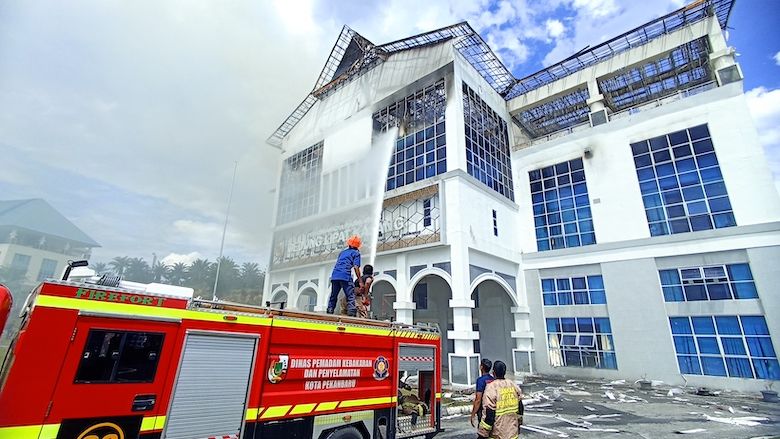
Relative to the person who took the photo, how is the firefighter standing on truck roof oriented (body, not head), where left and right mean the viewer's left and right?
facing away from the viewer and to the right of the viewer

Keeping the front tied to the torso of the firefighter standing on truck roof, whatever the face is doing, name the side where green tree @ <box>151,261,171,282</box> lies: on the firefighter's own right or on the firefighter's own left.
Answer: on the firefighter's own left

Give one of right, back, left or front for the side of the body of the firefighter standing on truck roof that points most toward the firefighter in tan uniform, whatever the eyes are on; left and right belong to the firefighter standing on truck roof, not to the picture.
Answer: right

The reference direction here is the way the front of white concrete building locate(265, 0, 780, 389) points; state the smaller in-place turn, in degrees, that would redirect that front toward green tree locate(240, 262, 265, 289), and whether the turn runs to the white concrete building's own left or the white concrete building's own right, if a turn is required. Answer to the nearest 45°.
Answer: approximately 45° to the white concrete building's own right

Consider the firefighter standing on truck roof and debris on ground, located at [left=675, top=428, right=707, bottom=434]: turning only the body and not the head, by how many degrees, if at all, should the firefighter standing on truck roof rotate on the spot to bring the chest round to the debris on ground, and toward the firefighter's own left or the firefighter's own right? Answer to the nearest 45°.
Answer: approximately 45° to the firefighter's own right

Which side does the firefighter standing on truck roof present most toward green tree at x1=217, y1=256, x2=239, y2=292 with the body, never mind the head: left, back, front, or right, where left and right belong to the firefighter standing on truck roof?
left

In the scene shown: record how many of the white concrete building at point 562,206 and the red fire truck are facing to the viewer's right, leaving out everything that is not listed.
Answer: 0

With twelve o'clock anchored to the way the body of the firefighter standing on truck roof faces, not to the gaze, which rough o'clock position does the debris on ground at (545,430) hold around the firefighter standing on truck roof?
The debris on ground is roughly at 1 o'clock from the firefighter standing on truck roof.

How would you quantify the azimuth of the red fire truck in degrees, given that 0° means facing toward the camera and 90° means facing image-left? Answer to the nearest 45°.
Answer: approximately 45°

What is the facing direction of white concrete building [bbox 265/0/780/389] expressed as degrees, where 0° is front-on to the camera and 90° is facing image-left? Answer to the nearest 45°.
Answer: approximately 45°

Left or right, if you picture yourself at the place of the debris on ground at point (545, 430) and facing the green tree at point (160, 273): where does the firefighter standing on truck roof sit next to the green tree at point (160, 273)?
left

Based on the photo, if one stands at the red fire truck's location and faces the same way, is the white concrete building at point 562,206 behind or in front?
behind

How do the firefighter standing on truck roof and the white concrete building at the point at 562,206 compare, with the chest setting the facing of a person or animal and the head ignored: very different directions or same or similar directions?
very different directions

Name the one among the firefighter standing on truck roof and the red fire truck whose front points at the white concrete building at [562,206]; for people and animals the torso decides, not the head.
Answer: the firefighter standing on truck roof
